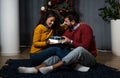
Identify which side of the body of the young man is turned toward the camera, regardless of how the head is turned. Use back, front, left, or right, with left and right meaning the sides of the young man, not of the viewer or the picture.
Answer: left

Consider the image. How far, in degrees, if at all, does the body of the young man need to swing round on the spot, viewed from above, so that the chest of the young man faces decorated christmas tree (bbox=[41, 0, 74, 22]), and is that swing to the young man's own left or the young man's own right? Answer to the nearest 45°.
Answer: approximately 90° to the young man's own right

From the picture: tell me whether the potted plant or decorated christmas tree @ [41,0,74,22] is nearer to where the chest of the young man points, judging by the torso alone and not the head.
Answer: the decorated christmas tree

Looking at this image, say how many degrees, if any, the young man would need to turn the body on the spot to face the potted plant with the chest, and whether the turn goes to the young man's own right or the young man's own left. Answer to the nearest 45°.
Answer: approximately 135° to the young man's own right
